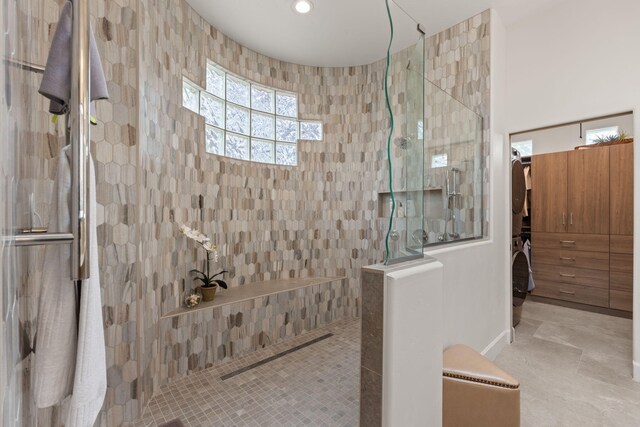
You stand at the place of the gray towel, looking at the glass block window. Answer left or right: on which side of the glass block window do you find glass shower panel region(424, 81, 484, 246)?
right

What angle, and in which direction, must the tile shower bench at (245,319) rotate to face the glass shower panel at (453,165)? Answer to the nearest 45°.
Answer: approximately 45° to its left

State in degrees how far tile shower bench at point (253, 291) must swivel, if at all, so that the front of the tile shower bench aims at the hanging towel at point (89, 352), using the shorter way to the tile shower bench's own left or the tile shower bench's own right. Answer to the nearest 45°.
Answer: approximately 45° to the tile shower bench's own right

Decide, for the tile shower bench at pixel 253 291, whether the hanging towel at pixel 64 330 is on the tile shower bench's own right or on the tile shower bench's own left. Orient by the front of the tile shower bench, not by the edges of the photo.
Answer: on the tile shower bench's own right

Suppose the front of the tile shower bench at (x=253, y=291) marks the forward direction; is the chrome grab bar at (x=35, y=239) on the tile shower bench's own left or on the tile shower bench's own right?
on the tile shower bench's own right

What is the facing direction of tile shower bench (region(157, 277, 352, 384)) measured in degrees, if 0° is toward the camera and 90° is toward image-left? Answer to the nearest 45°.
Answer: approximately 315°

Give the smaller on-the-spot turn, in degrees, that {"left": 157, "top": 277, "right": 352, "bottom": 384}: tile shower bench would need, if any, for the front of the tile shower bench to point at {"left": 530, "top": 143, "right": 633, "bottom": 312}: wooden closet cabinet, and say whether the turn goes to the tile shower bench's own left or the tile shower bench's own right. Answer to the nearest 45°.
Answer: approximately 45° to the tile shower bench's own left

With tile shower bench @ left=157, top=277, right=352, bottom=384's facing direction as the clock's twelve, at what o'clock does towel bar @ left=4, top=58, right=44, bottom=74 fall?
The towel bar is roughly at 2 o'clock from the tile shower bench.

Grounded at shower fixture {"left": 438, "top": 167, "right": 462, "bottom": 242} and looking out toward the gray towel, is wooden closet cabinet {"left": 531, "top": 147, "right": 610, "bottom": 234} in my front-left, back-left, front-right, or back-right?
back-left
